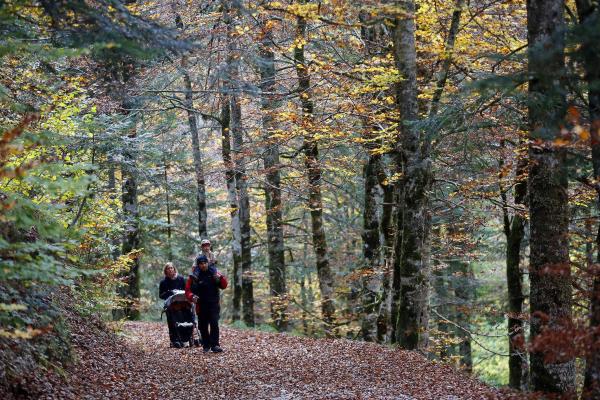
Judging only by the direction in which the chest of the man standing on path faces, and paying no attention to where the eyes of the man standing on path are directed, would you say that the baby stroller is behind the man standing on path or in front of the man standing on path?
behind

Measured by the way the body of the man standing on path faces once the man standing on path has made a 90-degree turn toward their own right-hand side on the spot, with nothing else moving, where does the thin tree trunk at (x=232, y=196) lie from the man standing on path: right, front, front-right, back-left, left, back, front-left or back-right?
right

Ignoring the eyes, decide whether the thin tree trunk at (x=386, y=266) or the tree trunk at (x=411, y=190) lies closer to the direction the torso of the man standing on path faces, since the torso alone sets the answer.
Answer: the tree trunk

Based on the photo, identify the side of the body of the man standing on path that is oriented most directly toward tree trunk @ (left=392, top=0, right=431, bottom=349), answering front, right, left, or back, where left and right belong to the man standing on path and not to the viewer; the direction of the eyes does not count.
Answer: left

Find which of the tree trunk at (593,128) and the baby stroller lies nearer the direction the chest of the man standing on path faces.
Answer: the tree trunk

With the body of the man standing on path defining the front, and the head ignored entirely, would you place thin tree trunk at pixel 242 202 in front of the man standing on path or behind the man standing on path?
behind

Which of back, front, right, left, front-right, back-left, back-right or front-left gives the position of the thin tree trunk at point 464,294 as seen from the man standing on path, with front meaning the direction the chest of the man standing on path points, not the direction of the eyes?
back-left

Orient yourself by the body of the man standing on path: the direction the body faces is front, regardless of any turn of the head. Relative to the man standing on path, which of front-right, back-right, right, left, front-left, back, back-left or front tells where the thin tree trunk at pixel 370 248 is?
back-left

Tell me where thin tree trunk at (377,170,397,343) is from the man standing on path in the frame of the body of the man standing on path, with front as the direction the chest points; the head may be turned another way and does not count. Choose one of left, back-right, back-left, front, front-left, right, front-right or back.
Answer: back-left

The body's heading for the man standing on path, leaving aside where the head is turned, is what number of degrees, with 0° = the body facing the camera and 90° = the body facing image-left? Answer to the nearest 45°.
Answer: approximately 0°
